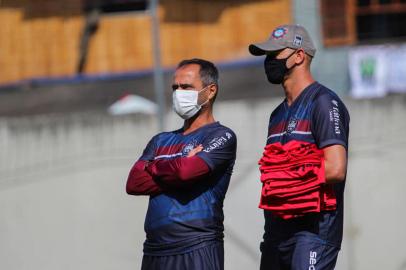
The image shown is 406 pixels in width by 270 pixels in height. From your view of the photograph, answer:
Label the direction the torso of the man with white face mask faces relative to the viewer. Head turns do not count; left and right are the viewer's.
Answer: facing the viewer and to the left of the viewer

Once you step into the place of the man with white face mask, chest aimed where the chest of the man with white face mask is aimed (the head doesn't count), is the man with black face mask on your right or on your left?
on your left

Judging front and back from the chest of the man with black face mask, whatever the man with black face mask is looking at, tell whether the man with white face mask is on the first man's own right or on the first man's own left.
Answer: on the first man's own right

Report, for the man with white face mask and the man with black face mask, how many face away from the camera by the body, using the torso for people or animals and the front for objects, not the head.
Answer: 0

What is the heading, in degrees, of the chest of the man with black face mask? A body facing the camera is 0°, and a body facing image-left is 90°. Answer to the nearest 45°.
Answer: approximately 45°
